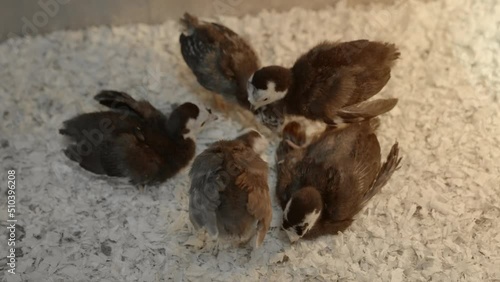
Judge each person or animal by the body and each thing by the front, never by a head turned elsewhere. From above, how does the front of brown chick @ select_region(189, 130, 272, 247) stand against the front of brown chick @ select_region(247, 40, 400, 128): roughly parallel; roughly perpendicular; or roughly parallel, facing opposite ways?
roughly perpendicular

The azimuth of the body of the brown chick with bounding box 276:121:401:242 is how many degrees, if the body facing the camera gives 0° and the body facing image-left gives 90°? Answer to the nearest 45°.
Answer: approximately 45°

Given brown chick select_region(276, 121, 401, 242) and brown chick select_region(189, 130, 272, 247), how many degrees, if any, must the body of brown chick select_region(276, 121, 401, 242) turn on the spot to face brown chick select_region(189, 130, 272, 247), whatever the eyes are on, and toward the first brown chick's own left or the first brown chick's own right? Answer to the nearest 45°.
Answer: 0° — it already faces it

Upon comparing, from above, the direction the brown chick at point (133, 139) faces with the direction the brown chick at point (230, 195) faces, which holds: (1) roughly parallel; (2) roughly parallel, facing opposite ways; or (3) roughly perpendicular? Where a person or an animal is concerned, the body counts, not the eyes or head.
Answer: roughly perpendicular

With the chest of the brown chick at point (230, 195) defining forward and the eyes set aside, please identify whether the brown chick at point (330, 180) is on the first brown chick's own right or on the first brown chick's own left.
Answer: on the first brown chick's own right

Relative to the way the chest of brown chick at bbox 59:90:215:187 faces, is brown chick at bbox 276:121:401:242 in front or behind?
in front

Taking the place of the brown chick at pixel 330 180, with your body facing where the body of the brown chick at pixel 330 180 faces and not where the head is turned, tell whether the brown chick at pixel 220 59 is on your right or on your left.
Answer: on your right

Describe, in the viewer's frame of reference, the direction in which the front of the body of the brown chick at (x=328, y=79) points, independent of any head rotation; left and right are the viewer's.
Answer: facing to the left of the viewer

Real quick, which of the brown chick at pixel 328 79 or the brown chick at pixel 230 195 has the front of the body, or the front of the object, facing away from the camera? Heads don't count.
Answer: the brown chick at pixel 230 195

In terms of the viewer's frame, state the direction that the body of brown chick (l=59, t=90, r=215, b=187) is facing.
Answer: to the viewer's right

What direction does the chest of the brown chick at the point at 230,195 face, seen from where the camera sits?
away from the camera

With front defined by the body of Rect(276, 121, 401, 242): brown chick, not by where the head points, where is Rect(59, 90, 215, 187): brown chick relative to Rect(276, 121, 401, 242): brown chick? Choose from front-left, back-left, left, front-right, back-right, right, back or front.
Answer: front-right
